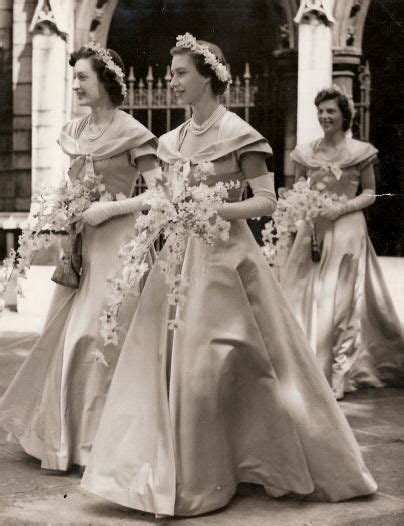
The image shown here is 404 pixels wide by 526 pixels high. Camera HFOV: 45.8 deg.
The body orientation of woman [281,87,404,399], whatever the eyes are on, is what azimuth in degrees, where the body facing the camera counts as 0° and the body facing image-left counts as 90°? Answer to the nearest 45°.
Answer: approximately 45°

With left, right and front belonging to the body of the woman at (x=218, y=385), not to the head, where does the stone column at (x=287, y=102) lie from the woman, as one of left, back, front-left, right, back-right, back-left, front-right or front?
back-right

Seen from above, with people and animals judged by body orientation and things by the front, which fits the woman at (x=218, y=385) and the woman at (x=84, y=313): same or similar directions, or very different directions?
same or similar directions

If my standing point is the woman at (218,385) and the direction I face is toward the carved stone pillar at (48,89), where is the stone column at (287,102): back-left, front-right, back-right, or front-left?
front-right

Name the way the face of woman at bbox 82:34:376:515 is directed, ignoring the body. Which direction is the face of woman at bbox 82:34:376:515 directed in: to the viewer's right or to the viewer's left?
to the viewer's left

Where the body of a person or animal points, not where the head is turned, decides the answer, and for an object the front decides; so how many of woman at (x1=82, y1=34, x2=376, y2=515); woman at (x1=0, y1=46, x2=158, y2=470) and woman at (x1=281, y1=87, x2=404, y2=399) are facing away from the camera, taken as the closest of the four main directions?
0

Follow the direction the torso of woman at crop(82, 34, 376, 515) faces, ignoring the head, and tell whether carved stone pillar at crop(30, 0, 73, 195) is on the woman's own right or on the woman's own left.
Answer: on the woman's own right

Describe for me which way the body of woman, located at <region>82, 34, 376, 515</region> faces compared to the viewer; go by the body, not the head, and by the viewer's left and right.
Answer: facing the viewer and to the left of the viewer

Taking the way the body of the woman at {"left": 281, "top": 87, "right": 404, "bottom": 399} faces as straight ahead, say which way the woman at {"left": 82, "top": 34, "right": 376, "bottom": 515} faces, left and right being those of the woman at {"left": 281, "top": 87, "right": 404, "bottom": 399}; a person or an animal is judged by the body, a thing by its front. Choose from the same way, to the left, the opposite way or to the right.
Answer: the same way

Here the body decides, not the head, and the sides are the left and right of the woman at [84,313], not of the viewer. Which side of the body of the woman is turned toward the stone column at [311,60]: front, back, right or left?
back

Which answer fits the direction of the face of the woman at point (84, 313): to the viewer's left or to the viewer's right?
to the viewer's left

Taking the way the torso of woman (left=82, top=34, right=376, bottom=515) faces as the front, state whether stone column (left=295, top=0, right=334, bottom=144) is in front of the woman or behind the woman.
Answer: behind

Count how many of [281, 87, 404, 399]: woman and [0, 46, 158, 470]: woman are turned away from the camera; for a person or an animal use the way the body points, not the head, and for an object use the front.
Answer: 0
